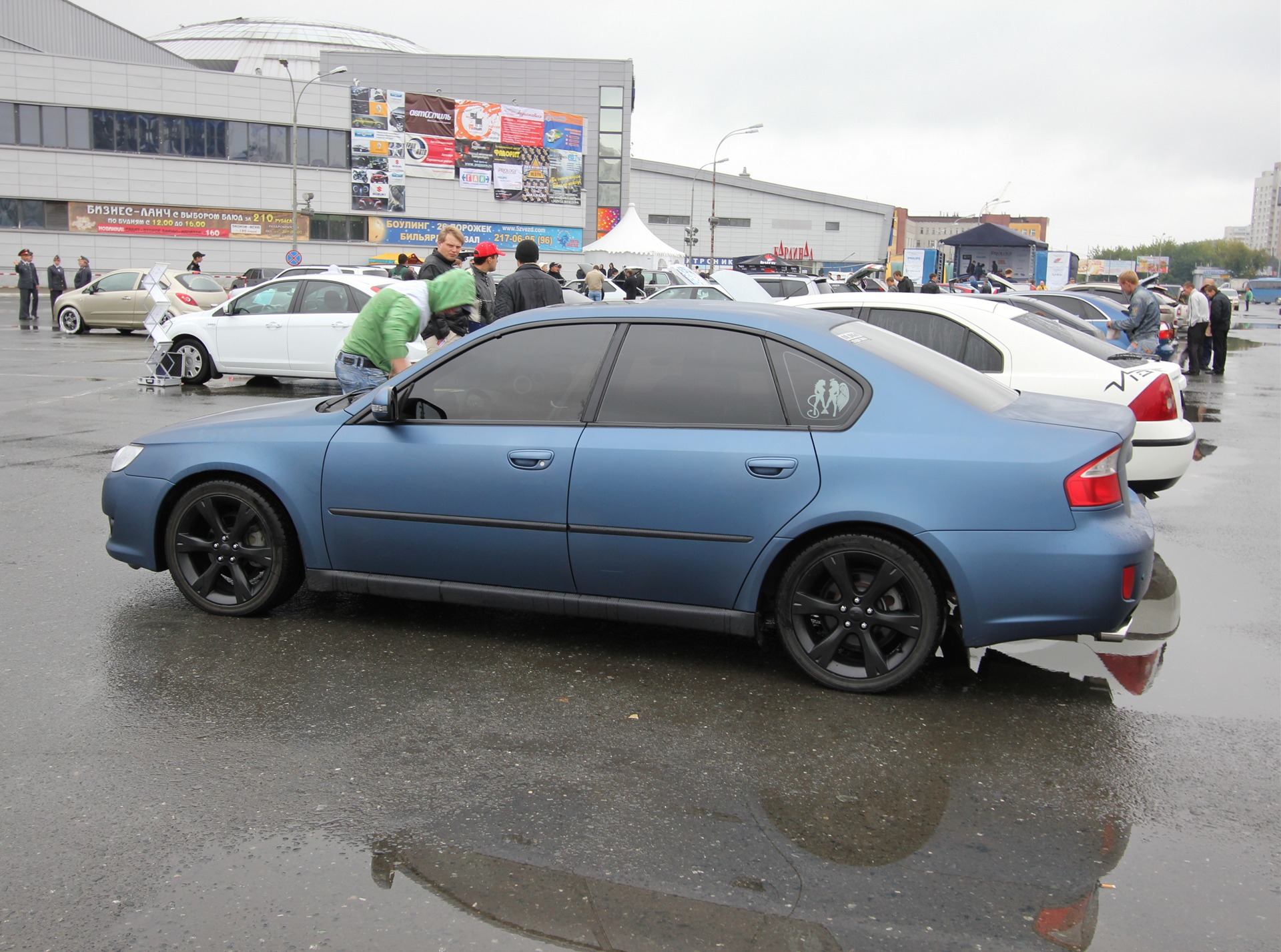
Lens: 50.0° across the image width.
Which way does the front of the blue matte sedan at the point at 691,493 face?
to the viewer's left

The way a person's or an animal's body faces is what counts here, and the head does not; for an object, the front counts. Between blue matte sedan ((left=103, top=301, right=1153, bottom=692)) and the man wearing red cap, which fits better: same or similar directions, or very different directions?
very different directions

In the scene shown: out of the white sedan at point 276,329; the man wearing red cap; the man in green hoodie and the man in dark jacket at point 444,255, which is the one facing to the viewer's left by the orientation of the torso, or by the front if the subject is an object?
the white sedan

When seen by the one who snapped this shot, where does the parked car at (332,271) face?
facing to the left of the viewer

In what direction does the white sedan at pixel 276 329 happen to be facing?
to the viewer's left

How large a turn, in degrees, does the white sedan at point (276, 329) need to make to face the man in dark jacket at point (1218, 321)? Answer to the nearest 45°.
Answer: approximately 180°

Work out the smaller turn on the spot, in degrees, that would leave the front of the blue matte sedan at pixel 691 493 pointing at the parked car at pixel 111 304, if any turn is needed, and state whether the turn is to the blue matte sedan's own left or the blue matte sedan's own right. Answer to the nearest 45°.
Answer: approximately 45° to the blue matte sedan's own right

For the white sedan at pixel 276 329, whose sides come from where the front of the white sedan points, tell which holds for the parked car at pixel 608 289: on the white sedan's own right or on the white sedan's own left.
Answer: on the white sedan's own right

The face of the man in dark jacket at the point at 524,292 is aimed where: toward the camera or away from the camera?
away from the camera

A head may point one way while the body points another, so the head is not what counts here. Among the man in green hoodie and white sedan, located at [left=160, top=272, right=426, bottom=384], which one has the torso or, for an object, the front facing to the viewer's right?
the man in green hoodie

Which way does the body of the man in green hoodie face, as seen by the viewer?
to the viewer's right

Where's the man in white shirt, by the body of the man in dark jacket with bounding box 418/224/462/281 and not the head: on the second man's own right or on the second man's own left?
on the second man's own left
